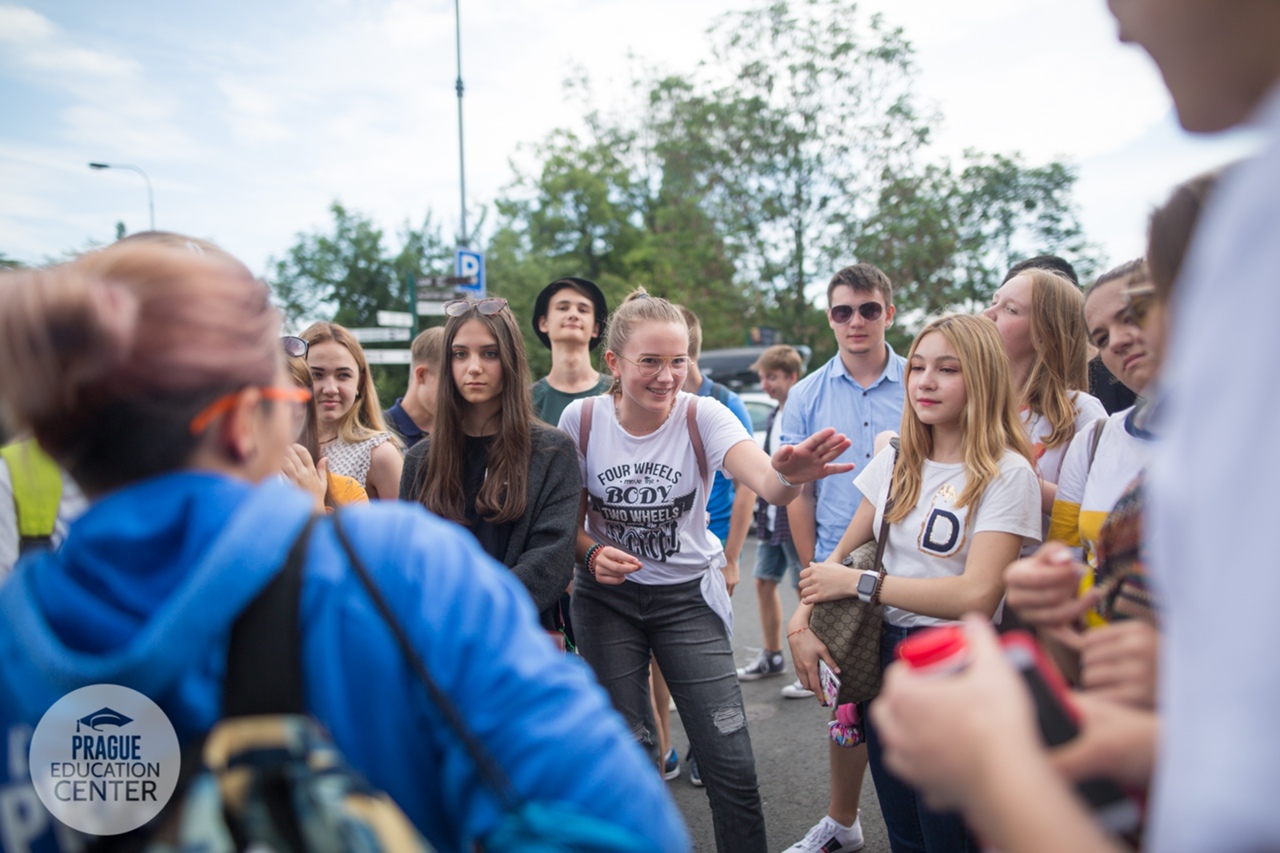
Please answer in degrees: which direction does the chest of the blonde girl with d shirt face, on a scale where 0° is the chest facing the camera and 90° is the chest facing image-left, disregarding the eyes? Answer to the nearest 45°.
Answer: approximately 45°

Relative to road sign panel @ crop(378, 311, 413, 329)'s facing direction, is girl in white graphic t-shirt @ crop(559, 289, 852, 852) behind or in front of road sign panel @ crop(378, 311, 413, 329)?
in front

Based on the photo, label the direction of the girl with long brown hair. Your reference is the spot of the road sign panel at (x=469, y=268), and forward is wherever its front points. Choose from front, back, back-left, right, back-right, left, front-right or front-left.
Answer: front-right

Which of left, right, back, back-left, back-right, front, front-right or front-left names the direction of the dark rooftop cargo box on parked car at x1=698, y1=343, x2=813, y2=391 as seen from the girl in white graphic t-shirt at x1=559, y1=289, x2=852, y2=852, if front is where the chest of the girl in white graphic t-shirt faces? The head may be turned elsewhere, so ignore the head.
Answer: back

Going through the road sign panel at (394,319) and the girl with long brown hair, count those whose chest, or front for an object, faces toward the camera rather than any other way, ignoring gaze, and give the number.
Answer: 2

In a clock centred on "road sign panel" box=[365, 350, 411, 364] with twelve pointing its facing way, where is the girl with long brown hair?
The girl with long brown hair is roughly at 12 o'clock from the road sign panel.

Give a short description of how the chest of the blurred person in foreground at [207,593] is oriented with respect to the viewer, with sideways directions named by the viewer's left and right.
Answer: facing away from the viewer and to the right of the viewer

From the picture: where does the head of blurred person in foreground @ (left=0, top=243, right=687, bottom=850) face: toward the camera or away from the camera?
away from the camera

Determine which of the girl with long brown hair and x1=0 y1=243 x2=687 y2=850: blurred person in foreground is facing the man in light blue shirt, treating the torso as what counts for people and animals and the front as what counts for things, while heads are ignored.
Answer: the blurred person in foreground

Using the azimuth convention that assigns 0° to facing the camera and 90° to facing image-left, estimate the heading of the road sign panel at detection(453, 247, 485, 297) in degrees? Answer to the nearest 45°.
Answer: approximately 315°

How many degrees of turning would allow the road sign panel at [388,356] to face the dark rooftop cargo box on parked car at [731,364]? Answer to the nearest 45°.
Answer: approximately 135° to its left

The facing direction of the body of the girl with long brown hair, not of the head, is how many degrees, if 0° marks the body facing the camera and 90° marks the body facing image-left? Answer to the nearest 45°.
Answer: approximately 0°

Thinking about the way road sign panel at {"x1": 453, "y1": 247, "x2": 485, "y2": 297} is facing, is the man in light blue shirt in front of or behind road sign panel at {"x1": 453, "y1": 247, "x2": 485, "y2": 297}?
in front
